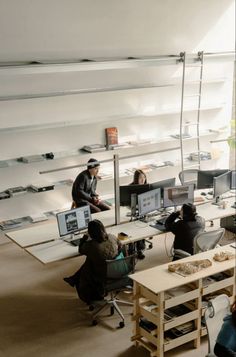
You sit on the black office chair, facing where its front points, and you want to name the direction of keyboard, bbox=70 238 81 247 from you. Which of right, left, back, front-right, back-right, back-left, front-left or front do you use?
front

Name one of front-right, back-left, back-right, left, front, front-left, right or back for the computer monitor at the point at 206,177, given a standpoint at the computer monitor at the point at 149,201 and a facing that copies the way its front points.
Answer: left

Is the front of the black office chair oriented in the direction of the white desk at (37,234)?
yes

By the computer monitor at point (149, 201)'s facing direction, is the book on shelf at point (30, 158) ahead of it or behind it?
behind

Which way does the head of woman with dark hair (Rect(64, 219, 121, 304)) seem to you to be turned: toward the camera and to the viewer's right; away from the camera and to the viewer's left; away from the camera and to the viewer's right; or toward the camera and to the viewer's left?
away from the camera and to the viewer's left

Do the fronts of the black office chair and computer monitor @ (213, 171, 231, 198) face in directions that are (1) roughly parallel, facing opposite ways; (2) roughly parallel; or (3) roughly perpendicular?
roughly parallel, facing opposite ways

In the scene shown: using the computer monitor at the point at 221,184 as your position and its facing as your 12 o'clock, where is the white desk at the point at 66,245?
The white desk is roughly at 3 o'clock from the computer monitor.

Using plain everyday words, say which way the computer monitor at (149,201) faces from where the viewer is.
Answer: facing the viewer and to the right of the viewer

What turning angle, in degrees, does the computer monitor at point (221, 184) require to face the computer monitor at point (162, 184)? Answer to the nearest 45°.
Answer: approximately 90° to its right

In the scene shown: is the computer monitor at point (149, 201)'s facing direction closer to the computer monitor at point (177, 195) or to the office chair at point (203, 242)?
the office chair

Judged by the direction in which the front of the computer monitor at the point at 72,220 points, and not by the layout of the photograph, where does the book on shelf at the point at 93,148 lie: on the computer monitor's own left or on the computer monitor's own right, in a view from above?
on the computer monitor's own left

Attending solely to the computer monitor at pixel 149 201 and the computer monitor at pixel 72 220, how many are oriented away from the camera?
0

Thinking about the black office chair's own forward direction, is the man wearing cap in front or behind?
in front
